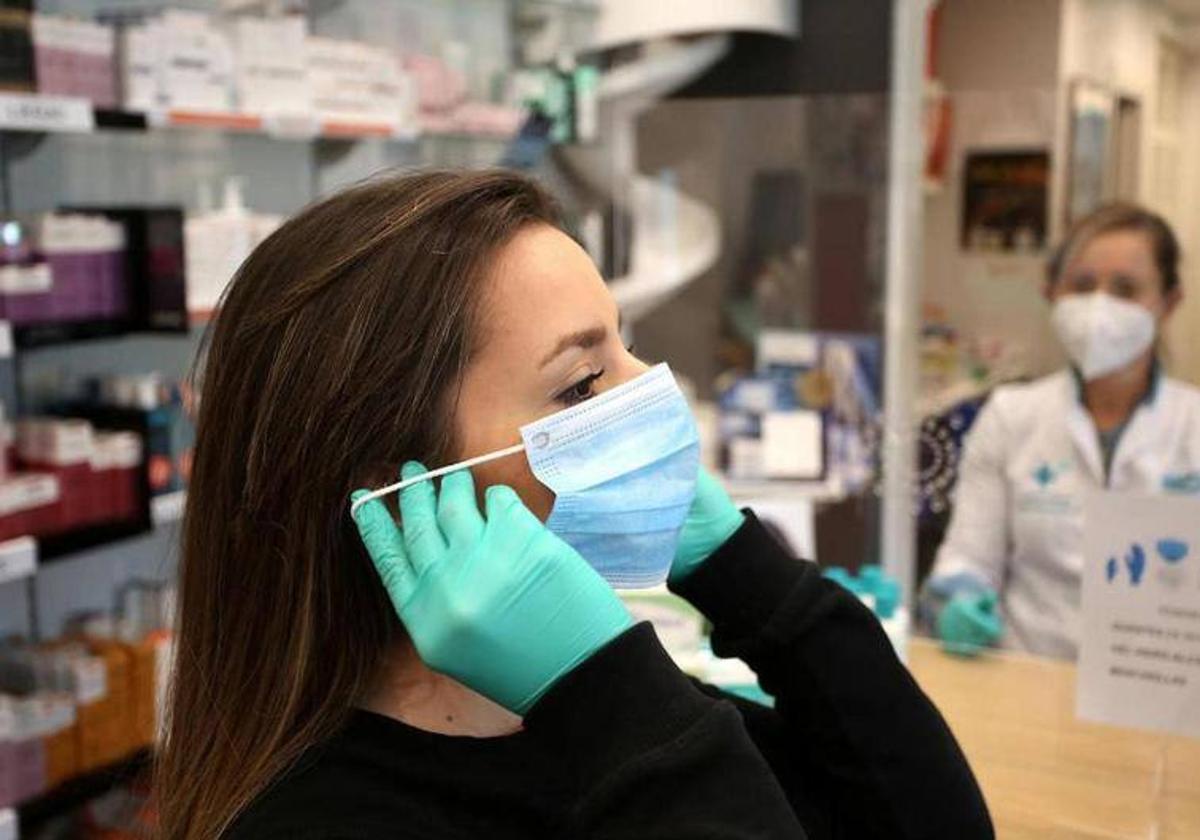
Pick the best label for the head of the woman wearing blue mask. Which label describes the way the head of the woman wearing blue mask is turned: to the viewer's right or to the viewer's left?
to the viewer's right

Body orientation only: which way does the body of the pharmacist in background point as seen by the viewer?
toward the camera

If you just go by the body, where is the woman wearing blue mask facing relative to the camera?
to the viewer's right

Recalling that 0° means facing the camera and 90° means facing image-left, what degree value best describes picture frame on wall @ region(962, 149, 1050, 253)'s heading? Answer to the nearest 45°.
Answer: approximately 0°

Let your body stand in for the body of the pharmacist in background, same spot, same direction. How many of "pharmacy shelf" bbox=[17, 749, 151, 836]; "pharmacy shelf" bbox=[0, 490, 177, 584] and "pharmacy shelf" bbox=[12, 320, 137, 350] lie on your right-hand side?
3

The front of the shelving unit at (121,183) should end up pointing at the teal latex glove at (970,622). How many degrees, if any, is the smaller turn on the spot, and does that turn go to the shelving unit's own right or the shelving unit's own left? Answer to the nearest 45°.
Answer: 0° — it already faces it

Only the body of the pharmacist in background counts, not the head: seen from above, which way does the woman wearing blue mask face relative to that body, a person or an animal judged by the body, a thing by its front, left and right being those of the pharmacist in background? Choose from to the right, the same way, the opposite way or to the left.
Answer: to the left

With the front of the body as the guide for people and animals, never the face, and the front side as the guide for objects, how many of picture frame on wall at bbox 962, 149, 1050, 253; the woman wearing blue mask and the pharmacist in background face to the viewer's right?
1
